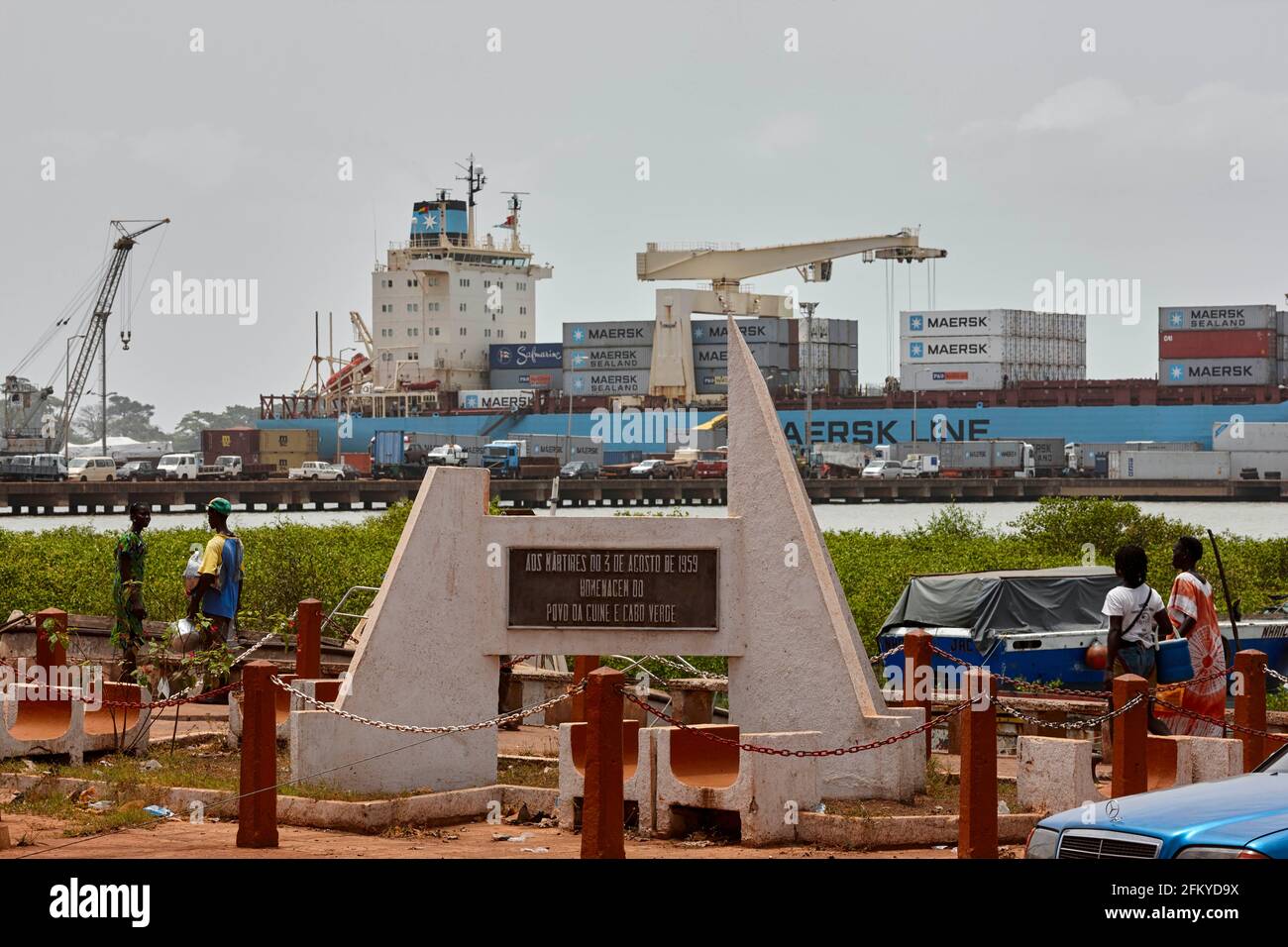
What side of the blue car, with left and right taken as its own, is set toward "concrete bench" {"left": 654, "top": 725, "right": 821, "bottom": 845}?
right

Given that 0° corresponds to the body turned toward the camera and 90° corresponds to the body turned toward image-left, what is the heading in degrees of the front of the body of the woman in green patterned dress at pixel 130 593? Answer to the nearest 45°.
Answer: approximately 270°

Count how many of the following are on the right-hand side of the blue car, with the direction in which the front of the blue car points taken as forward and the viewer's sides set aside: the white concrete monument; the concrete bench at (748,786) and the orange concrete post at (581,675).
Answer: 3

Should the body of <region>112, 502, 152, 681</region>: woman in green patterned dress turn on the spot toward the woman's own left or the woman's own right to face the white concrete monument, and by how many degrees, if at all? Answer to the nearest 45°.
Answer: approximately 45° to the woman's own right

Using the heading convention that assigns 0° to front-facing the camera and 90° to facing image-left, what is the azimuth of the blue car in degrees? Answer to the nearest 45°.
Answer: approximately 45°

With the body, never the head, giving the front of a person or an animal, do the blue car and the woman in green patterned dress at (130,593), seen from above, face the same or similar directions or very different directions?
very different directions

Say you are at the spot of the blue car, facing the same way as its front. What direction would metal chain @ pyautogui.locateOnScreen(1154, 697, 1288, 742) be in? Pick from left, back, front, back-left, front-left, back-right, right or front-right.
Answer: back-right

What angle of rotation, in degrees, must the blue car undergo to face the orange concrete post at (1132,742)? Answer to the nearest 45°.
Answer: approximately 135° to its right

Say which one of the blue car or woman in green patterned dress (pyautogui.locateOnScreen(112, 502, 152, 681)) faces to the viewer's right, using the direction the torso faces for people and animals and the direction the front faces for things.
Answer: the woman in green patterned dress
